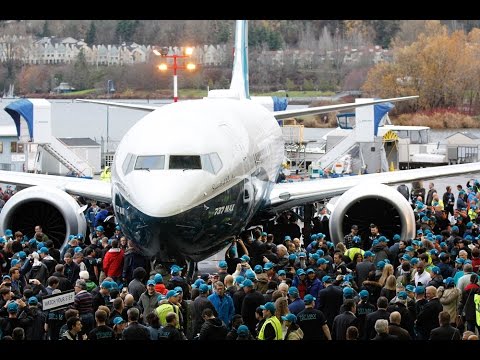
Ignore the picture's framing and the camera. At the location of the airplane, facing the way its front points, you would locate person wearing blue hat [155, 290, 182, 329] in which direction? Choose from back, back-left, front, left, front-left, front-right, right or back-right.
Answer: front

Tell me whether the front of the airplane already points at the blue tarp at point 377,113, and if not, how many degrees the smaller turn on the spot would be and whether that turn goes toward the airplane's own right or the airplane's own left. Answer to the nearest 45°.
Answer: approximately 180°

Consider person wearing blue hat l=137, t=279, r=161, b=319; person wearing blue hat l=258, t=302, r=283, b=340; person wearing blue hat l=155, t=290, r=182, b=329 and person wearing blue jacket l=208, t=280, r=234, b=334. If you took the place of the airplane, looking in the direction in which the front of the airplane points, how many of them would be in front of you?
4

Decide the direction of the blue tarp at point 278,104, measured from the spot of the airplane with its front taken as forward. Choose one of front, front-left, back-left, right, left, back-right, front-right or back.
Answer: back

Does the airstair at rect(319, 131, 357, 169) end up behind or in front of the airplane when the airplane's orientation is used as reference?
behind

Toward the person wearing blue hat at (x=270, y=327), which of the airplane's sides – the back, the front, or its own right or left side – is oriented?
front

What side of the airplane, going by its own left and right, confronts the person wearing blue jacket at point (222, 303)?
front

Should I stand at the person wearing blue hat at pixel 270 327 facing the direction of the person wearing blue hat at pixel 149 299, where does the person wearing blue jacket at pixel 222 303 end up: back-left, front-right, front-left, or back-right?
front-right

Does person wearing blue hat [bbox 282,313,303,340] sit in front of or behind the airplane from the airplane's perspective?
in front

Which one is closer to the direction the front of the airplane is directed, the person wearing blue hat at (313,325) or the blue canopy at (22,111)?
the person wearing blue hat

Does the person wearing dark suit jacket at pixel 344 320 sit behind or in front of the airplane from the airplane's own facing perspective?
in front

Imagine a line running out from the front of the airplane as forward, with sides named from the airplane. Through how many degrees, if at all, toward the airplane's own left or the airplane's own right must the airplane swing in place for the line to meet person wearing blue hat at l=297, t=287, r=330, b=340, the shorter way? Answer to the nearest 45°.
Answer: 0° — it already faces them

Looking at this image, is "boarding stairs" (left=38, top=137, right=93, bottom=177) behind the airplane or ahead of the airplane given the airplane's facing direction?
behind

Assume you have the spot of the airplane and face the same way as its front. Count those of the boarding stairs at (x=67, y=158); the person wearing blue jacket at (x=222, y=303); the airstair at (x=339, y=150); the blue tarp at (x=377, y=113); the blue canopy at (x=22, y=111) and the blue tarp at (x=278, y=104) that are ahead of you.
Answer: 1

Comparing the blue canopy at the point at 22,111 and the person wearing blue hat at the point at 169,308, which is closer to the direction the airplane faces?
the person wearing blue hat

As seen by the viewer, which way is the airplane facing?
toward the camera

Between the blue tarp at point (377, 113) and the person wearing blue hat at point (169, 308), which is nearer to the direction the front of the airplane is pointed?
the person wearing blue hat

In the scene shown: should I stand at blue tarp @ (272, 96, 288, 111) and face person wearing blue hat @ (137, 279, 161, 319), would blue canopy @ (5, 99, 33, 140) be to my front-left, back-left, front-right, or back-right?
front-right
